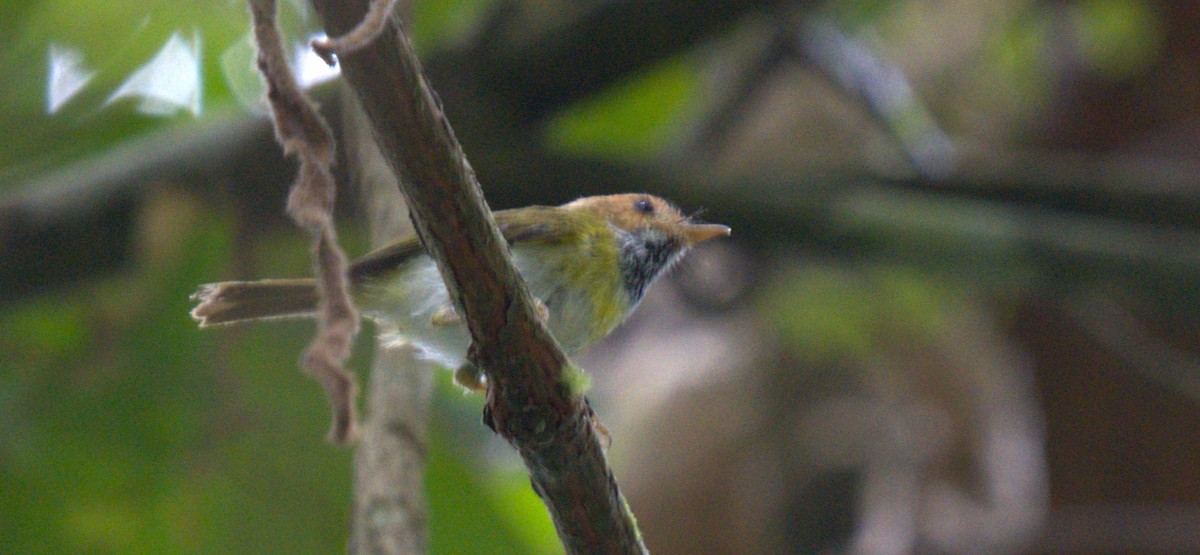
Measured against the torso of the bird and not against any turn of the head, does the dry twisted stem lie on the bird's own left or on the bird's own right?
on the bird's own right

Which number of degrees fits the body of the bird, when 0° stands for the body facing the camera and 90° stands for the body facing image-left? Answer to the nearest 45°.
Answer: approximately 270°
